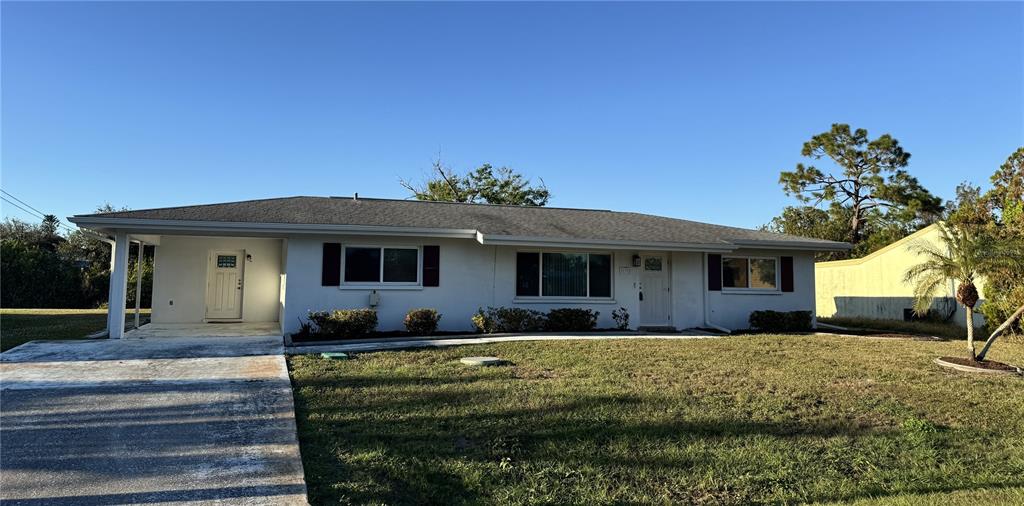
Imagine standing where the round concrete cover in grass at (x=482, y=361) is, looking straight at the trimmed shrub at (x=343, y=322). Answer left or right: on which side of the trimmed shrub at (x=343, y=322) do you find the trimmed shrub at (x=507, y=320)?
right

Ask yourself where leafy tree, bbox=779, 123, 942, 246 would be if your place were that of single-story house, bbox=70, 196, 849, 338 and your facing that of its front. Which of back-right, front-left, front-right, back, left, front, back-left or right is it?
back-left

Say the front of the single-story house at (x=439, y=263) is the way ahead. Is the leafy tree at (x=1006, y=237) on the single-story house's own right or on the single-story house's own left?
on the single-story house's own left

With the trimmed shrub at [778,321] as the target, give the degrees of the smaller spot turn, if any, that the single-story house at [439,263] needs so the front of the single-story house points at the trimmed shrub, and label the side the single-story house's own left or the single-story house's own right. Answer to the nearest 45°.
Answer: approximately 90° to the single-story house's own left

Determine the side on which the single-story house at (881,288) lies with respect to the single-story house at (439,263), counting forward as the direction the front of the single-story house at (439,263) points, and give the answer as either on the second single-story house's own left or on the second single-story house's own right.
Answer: on the second single-story house's own left

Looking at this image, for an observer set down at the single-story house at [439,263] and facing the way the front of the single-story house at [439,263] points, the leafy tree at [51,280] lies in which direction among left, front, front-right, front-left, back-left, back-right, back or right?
back-right

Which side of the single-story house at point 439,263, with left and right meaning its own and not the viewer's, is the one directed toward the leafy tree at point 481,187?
back

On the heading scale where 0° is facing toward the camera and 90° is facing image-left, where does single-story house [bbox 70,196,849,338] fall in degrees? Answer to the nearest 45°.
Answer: approximately 0°

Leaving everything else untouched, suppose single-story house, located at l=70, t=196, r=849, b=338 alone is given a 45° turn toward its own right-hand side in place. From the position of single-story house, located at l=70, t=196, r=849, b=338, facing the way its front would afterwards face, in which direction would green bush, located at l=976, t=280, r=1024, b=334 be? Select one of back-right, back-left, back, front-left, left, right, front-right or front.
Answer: back-left

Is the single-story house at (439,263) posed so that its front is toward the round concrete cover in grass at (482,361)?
yes
